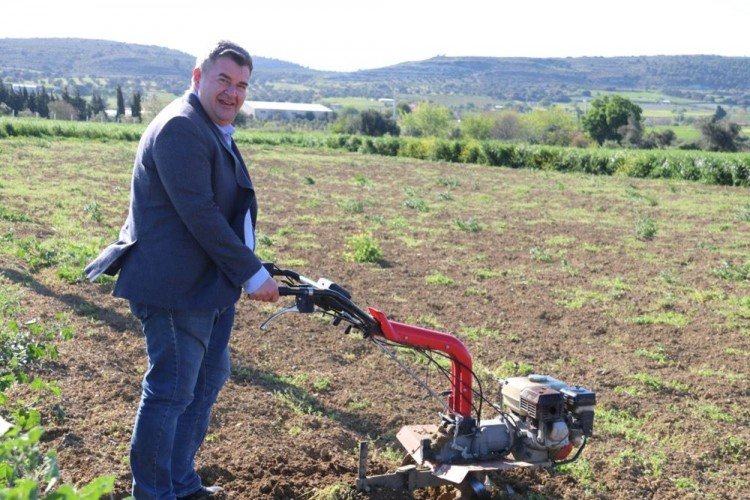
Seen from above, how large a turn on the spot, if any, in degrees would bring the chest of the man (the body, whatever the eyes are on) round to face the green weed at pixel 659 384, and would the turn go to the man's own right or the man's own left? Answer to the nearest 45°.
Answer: approximately 45° to the man's own left

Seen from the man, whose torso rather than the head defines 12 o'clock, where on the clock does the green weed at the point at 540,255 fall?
The green weed is roughly at 10 o'clock from the man.

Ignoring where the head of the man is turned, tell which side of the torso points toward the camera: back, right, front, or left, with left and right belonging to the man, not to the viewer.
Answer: right

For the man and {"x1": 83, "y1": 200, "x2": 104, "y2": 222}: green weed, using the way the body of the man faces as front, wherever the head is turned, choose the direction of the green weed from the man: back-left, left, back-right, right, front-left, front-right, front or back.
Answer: left

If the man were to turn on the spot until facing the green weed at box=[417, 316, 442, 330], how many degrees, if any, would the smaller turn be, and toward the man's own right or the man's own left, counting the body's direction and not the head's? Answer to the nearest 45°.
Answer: approximately 45° to the man's own left

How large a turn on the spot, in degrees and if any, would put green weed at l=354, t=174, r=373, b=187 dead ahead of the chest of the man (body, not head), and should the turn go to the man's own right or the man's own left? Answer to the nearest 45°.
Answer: approximately 90° to the man's own left

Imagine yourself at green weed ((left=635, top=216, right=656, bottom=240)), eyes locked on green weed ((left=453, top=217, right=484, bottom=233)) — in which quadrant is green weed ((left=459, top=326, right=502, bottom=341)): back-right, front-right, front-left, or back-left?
front-left

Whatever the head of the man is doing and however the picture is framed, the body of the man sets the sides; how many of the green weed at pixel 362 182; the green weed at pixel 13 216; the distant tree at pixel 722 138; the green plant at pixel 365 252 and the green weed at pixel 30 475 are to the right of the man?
1

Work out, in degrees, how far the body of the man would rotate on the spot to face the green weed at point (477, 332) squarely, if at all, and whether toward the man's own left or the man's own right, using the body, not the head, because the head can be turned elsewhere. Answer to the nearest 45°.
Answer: approximately 45° to the man's own left

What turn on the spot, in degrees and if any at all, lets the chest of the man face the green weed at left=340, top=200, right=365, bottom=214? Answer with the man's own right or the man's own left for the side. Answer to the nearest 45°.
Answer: approximately 90° to the man's own left

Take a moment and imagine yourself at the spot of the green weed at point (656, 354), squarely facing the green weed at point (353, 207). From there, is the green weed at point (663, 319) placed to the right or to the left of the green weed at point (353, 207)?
right

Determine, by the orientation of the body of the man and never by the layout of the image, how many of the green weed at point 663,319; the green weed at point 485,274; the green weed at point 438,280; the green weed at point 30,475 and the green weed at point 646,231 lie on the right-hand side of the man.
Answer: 1

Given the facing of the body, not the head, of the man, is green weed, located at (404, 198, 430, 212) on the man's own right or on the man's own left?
on the man's own left

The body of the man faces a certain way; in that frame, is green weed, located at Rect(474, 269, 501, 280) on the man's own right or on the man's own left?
on the man's own left
